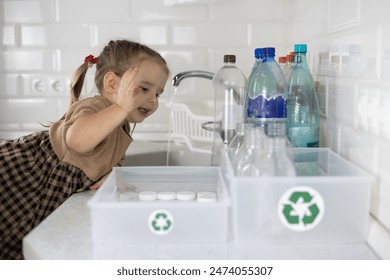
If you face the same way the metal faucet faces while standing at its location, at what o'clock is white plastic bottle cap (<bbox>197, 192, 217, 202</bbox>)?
The white plastic bottle cap is roughly at 9 o'clock from the metal faucet.

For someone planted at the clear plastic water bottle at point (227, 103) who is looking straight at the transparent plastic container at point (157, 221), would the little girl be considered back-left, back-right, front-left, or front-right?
front-right

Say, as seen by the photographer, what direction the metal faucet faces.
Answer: facing to the left of the viewer

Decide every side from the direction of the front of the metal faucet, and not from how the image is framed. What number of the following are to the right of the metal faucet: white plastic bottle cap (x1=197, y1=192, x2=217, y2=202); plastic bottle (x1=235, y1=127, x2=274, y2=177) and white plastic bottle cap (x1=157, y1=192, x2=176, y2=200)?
0

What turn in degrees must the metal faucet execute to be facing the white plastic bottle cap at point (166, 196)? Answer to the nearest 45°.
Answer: approximately 90° to its left

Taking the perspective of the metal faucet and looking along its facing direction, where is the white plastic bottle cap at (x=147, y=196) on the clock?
The white plastic bottle cap is roughly at 9 o'clock from the metal faucet.

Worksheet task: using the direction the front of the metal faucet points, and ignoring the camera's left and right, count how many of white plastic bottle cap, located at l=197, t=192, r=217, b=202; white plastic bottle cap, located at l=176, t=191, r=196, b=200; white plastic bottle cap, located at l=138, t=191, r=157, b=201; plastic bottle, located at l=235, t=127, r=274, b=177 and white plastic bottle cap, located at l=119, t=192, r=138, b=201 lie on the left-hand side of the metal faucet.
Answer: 5

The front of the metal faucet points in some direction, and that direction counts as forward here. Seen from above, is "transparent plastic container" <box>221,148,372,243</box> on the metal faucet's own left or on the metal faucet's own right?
on the metal faucet's own left

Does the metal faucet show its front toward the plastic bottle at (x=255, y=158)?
no

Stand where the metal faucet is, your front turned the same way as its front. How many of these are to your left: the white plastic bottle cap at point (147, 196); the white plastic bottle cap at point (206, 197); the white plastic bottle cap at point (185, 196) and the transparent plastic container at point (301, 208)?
4

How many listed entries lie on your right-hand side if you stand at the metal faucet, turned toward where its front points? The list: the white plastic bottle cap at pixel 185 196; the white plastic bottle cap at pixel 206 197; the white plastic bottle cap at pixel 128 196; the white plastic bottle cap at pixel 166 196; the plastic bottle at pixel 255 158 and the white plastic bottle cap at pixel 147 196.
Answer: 0

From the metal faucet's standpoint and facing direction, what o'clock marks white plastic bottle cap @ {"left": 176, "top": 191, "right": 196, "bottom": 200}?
The white plastic bottle cap is roughly at 9 o'clock from the metal faucet.

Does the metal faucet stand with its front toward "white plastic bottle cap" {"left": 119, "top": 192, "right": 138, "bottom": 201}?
no

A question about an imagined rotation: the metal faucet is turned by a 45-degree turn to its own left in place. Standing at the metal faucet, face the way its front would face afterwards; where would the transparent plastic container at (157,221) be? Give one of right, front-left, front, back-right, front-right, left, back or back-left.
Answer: front-left
